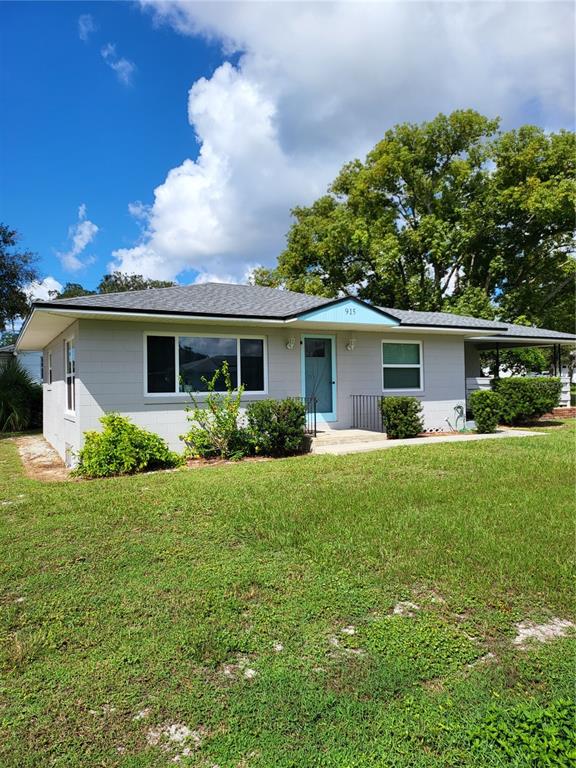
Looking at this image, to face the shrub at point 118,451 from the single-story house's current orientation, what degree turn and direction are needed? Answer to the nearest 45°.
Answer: approximately 90° to its right

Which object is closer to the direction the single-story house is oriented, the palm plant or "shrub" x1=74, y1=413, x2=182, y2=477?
the shrub

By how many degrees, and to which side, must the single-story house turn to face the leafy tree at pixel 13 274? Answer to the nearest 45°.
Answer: approximately 180°

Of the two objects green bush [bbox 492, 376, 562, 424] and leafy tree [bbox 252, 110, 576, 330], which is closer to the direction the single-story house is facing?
the green bush

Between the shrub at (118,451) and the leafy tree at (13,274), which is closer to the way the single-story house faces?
the shrub

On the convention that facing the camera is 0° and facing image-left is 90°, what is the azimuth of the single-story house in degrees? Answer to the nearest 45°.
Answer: approximately 315°

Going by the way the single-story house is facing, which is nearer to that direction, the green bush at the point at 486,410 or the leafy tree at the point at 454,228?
the green bush
